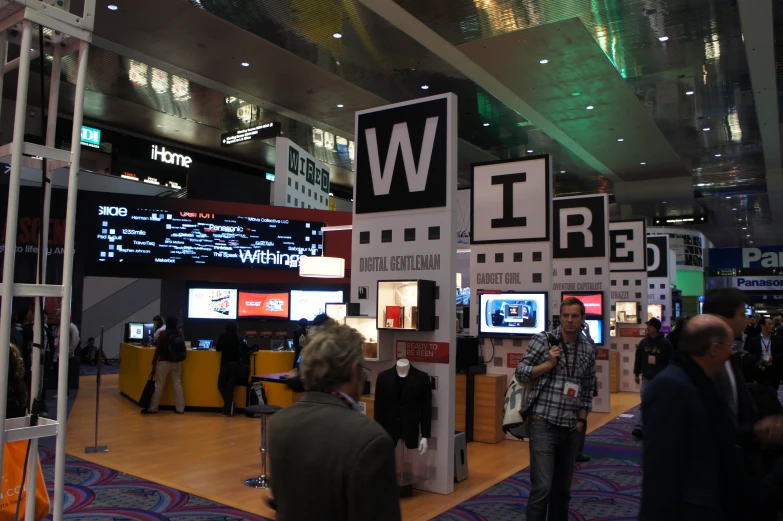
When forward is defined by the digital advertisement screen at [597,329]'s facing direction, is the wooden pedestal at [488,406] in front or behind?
in front

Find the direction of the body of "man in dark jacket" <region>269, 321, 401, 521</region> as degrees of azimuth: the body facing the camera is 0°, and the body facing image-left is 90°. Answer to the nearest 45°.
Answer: approximately 225°

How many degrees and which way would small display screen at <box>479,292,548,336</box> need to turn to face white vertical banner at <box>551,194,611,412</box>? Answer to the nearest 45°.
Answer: approximately 135° to its left

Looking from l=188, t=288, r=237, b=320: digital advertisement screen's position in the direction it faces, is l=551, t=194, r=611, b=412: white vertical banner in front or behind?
in front

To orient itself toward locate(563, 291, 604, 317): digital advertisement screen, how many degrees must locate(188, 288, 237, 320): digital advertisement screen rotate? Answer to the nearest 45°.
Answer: approximately 45° to its left
